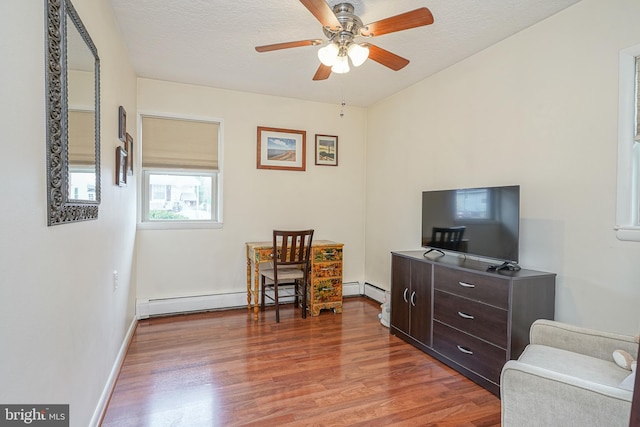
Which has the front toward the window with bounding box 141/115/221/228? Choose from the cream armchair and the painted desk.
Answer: the cream armchair

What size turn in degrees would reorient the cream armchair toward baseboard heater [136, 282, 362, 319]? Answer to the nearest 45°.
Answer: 0° — it already faces it

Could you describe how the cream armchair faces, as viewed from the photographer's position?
facing to the left of the viewer

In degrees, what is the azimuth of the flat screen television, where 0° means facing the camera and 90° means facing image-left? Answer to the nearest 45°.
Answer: approximately 45°

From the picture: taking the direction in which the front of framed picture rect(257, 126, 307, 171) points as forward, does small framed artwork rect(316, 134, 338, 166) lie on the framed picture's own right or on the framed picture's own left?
on the framed picture's own left

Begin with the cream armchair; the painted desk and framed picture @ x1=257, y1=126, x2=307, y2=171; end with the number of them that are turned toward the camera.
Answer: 2

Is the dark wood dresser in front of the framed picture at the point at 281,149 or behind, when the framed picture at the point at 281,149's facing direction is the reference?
in front

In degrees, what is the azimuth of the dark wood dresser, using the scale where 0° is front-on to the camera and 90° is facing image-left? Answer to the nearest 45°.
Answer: approximately 45°

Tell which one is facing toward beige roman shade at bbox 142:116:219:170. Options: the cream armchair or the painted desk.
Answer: the cream armchair

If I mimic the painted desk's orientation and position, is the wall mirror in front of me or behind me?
in front
